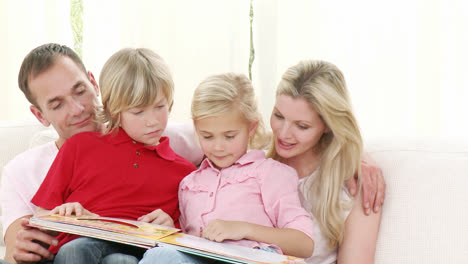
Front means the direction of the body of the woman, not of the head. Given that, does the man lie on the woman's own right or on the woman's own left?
on the woman's own right

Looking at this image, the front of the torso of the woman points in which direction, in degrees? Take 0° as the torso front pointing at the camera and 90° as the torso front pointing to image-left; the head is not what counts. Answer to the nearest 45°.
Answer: approximately 45°

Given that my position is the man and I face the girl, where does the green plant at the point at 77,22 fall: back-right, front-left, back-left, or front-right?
back-left

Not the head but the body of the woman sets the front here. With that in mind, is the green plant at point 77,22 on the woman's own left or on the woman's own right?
on the woman's own right

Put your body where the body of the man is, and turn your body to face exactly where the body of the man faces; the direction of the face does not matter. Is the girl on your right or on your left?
on your left

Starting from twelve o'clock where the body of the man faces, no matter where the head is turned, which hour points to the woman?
The woman is roughly at 10 o'clock from the man.

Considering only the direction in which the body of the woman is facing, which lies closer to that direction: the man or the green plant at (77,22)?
the man

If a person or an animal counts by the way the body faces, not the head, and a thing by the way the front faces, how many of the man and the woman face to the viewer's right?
0

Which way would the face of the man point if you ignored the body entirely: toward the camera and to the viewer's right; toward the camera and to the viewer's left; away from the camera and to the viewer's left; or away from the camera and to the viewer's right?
toward the camera and to the viewer's right

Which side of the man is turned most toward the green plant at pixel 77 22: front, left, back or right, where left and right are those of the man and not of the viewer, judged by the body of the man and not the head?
back
